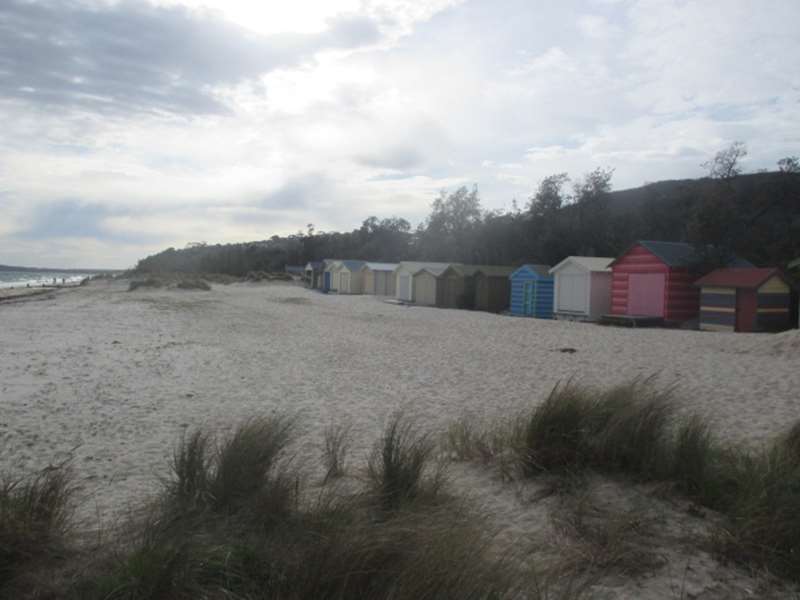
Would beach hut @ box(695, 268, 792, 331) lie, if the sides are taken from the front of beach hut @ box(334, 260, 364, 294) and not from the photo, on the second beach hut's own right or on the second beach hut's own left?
on the second beach hut's own left

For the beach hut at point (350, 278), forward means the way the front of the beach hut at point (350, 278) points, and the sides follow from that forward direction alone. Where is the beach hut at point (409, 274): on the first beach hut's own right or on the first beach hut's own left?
on the first beach hut's own left

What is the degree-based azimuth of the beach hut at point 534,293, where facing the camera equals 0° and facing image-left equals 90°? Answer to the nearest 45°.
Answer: approximately 45°

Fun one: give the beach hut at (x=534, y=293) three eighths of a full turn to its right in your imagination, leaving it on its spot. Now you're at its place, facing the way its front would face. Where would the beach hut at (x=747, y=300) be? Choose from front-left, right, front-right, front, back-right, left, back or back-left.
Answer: back-right

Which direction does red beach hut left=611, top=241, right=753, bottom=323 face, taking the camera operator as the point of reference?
facing the viewer and to the left of the viewer

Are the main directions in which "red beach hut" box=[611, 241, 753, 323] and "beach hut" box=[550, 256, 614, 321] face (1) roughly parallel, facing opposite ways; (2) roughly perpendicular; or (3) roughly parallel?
roughly parallel

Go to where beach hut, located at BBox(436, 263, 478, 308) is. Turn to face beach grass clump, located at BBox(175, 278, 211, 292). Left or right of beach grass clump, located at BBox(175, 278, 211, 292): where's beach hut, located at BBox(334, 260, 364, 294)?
right

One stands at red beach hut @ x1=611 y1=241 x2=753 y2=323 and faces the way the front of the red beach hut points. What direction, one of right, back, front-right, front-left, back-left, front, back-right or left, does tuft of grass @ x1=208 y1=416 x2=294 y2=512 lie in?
front-left

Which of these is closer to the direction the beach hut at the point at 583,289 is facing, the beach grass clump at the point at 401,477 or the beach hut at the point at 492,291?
the beach grass clump

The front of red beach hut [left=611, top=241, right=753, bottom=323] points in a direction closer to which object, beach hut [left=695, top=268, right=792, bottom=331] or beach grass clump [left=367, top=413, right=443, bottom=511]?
the beach grass clump

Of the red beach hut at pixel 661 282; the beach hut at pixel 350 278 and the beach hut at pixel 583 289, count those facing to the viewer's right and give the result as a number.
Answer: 0

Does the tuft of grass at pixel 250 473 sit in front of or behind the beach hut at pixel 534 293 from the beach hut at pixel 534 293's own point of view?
in front

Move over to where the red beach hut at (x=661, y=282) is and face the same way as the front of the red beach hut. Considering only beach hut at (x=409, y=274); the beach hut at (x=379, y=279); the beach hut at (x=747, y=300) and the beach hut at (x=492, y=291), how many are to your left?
1

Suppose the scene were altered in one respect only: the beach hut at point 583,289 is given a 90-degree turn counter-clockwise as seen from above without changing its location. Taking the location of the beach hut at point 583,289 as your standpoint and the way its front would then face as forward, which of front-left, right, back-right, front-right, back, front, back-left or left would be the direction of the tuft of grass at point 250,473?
front-right

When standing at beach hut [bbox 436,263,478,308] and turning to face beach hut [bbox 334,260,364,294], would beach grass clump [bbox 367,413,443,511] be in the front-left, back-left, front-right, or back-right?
back-left
